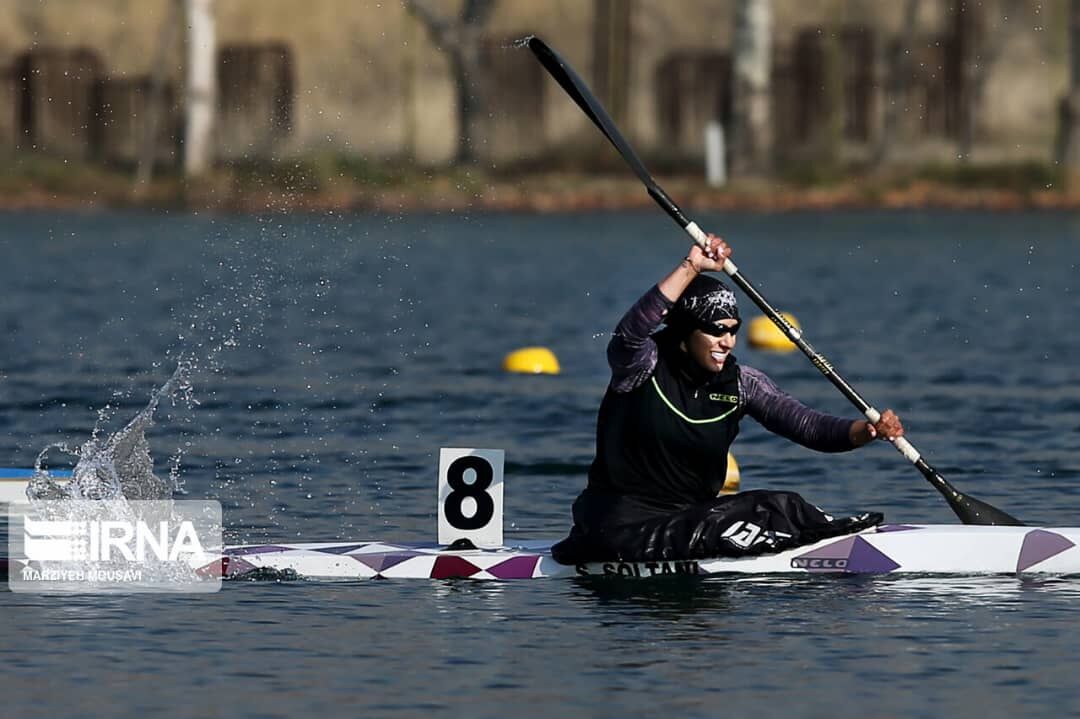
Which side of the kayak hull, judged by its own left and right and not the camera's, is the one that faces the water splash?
back

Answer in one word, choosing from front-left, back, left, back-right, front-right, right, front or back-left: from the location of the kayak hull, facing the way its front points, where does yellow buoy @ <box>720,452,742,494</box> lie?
left

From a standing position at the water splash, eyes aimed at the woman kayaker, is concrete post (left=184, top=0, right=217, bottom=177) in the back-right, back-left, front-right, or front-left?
back-left

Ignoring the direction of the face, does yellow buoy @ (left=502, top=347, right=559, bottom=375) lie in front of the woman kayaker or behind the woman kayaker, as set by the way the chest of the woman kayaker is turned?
behind

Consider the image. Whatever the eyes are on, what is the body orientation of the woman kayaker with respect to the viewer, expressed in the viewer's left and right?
facing the viewer and to the right of the viewer

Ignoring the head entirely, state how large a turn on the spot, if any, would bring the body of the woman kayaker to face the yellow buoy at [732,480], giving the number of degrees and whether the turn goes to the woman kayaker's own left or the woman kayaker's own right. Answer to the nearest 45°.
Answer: approximately 135° to the woman kayaker's own left

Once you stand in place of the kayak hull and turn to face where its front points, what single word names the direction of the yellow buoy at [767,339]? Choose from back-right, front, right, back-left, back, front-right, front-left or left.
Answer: left

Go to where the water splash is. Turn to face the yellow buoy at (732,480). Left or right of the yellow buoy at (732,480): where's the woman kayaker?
right

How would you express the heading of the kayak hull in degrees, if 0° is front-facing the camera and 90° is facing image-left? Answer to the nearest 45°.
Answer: approximately 270°

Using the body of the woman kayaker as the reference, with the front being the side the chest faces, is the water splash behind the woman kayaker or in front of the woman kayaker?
behind
